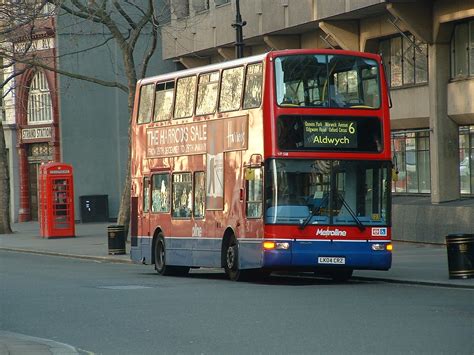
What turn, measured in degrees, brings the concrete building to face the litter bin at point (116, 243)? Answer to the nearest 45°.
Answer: approximately 45° to its right

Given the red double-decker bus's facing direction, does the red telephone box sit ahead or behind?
behind

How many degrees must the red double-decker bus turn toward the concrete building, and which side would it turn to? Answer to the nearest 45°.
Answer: approximately 135° to its left

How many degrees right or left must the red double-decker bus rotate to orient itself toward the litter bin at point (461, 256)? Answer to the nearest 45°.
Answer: approximately 45° to its left

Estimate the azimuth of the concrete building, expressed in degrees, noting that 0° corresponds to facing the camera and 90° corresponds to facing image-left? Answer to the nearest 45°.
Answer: approximately 45°

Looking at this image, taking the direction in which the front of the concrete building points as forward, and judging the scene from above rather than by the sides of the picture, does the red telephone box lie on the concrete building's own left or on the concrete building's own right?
on the concrete building's own right

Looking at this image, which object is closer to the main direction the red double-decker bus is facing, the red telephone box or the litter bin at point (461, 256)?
the litter bin

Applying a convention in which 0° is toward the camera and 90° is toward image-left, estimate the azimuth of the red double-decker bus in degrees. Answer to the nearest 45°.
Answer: approximately 315°

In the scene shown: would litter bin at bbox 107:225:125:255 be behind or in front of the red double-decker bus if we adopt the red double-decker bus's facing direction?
behind
